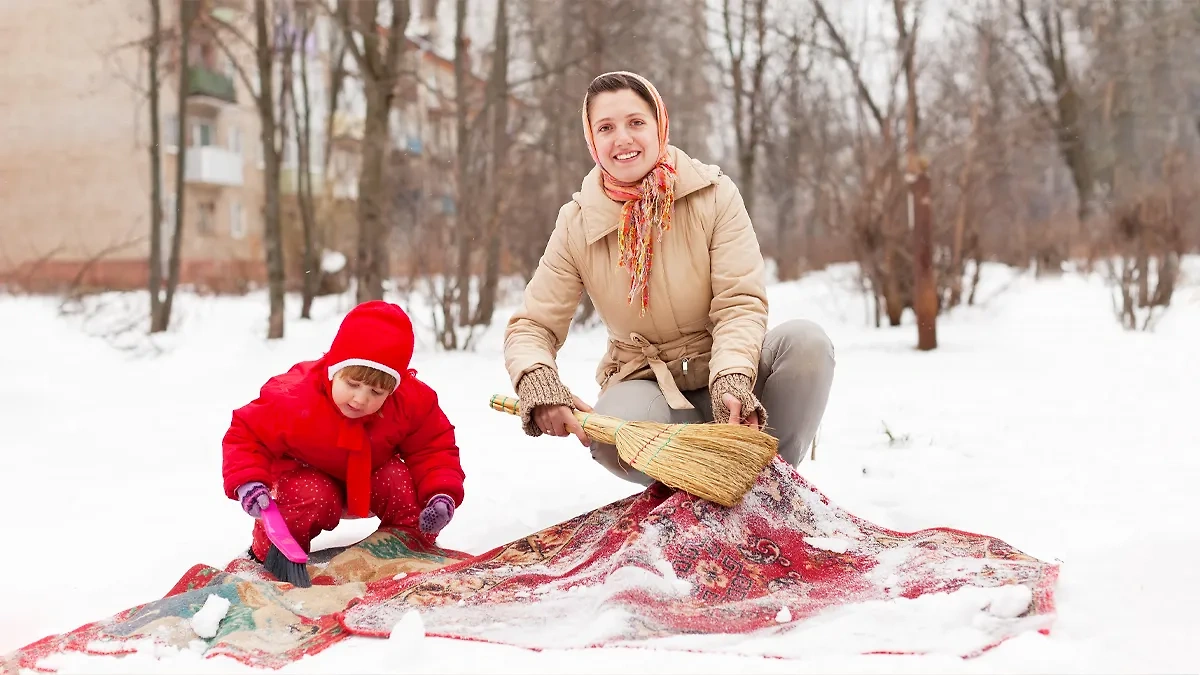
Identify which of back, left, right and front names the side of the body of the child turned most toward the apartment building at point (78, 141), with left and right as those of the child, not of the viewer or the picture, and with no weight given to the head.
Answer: back

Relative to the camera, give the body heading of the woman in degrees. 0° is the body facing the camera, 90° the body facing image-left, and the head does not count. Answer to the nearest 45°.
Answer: approximately 0°

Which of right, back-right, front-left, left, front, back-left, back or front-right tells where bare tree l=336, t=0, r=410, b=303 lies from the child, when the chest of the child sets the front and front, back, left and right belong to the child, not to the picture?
back

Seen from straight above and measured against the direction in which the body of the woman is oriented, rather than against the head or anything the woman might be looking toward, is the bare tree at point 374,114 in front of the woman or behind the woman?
behind

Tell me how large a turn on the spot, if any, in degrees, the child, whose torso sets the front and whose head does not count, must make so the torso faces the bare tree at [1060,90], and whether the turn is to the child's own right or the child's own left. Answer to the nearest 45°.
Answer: approximately 135° to the child's own left

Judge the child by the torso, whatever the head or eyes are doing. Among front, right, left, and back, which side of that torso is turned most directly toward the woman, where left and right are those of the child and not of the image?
left

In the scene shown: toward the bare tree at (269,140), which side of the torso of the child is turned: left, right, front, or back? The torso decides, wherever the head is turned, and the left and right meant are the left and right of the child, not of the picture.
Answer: back

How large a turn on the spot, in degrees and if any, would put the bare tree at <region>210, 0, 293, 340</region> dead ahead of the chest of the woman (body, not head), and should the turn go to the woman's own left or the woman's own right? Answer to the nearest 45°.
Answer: approximately 135° to the woman's own right
